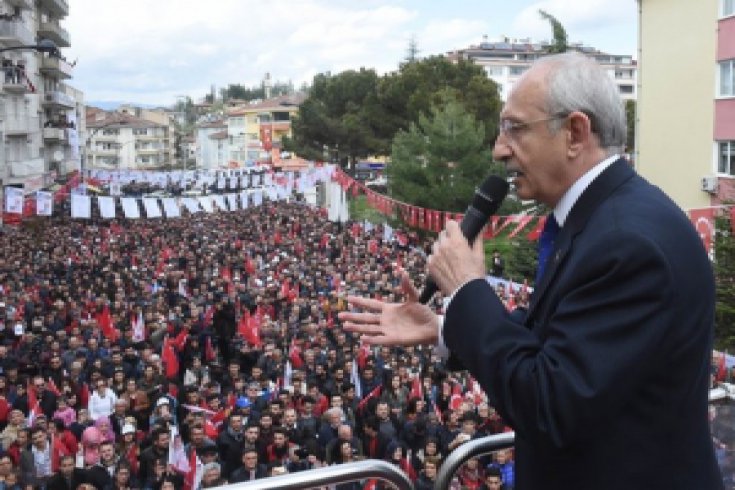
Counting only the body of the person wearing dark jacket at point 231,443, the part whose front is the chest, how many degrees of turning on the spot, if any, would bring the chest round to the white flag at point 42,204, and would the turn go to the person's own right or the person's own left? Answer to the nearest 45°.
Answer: approximately 135° to the person's own left

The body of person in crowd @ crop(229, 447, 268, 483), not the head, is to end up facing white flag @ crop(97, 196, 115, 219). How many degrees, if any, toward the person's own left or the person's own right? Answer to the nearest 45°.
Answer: approximately 180°

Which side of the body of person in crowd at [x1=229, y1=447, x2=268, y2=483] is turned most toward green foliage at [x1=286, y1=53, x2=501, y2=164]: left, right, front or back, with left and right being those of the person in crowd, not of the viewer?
back

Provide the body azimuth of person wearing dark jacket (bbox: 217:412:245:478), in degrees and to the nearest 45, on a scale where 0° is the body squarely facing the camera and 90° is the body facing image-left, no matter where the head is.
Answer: approximately 315°

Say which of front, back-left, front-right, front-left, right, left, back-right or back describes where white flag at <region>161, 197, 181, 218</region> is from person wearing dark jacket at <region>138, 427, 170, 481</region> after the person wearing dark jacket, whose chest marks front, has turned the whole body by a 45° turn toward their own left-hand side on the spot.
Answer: left

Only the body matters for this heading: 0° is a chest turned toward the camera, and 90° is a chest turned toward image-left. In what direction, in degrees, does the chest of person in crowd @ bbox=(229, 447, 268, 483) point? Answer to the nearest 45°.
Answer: approximately 0°

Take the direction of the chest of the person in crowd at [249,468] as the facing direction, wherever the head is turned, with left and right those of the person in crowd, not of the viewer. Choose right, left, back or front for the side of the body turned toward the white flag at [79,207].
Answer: back

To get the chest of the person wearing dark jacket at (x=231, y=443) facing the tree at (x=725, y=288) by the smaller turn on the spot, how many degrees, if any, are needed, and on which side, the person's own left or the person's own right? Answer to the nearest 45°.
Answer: approximately 90° to the person's own left

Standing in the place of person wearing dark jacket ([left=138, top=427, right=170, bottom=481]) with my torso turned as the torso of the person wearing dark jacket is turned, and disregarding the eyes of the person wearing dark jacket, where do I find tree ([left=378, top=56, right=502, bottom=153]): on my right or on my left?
on my left
